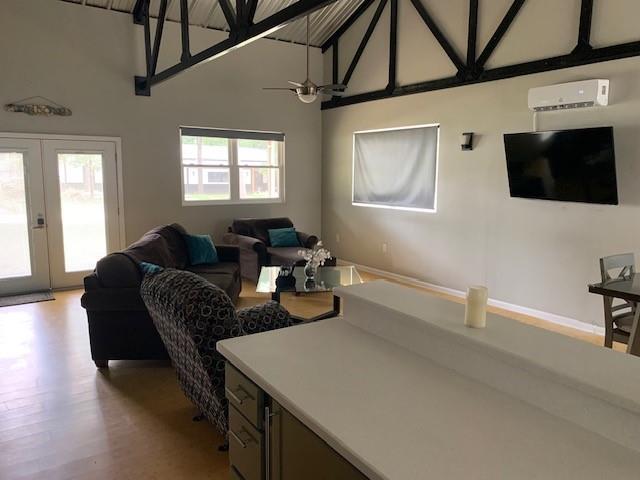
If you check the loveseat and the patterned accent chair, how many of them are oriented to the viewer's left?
0

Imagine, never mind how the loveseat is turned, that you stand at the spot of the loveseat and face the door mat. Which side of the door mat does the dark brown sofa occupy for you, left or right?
left

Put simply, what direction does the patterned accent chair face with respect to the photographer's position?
facing away from the viewer and to the right of the viewer

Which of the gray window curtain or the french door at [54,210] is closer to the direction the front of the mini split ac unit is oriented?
the french door

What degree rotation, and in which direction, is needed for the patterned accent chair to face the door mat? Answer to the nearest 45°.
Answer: approximately 90° to its left

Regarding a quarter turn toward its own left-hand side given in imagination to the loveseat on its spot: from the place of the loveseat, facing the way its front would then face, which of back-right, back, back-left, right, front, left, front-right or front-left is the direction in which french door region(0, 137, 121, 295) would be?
back-left

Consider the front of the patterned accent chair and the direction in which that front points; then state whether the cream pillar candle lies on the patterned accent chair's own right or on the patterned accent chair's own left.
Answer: on the patterned accent chair's own right

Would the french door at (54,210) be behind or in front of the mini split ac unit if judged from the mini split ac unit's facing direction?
in front
